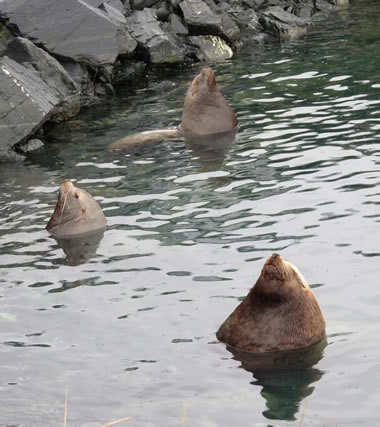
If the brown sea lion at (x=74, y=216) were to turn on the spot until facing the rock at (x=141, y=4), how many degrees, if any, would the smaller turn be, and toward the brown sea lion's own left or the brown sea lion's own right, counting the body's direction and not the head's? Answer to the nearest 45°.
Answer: approximately 90° to the brown sea lion's own right

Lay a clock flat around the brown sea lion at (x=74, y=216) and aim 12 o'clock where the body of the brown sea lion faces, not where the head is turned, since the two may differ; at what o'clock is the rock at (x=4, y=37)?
The rock is roughly at 3 o'clock from the brown sea lion.

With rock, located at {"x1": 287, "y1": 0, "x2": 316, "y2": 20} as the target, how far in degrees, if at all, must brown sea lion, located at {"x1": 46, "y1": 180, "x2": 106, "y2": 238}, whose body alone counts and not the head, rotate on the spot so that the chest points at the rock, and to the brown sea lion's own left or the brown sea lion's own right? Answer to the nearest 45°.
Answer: approximately 135° to the brown sea lion's own right

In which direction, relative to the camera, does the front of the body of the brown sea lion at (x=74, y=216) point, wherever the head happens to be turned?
to the viewer's left

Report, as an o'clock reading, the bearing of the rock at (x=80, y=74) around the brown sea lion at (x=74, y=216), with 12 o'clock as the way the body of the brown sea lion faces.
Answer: The rock is roughly at 3 o'clock from the brown sea lion.
